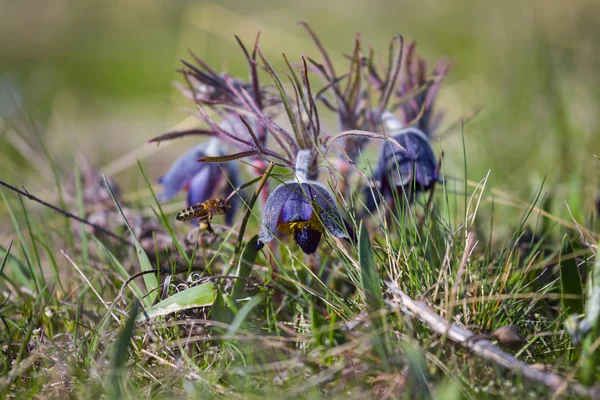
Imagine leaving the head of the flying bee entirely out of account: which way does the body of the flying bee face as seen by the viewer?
to the viewer's right

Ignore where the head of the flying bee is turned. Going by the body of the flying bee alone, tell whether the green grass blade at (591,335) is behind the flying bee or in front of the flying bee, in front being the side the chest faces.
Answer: in front
